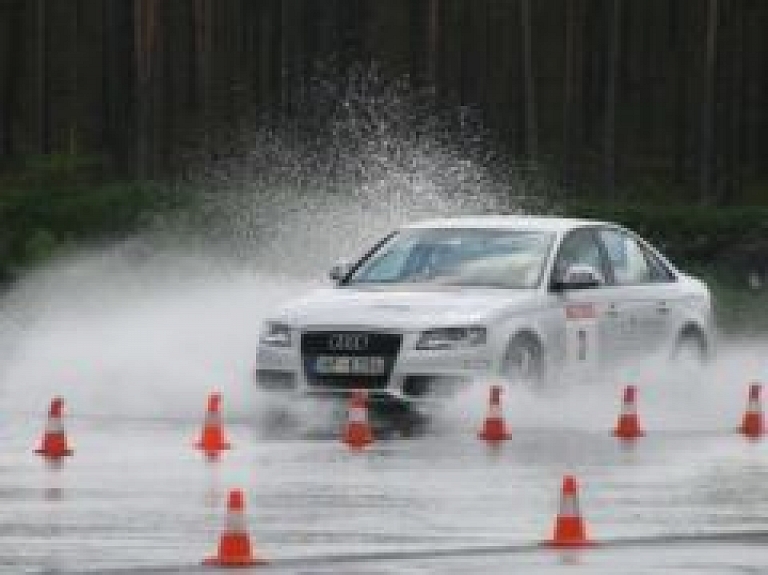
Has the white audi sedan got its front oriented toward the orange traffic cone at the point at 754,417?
no

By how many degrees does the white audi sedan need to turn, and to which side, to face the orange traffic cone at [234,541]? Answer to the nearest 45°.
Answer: approximately 45° to its left

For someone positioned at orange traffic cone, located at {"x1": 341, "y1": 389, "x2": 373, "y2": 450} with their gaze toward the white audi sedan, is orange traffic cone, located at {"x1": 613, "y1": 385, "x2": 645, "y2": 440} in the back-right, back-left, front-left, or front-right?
front-right

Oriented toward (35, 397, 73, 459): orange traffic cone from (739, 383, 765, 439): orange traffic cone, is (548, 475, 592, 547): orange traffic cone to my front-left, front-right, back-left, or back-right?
front-left

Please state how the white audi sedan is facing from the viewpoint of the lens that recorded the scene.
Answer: facing the viewer and to the left of the viewer

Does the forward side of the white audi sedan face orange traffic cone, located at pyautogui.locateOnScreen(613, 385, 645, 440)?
no

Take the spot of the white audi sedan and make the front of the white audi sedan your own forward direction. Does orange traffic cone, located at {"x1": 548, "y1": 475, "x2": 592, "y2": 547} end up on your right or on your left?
on your left

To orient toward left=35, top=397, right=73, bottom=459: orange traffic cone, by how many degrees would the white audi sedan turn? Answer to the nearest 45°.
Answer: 0° — it already faces it

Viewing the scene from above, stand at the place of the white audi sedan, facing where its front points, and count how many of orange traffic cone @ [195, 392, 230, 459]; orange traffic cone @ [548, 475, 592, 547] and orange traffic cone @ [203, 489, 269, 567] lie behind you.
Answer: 0
